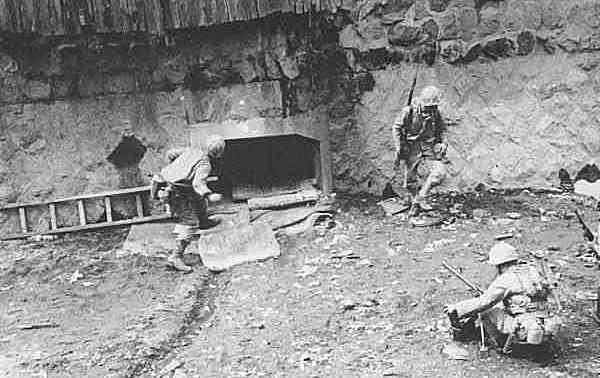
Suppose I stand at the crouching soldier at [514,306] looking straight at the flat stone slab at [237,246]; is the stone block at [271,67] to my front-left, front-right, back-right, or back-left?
front-right

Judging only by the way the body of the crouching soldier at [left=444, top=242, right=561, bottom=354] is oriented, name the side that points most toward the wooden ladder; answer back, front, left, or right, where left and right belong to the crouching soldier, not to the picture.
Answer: front

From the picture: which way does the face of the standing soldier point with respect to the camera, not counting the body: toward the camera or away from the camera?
toward the camera

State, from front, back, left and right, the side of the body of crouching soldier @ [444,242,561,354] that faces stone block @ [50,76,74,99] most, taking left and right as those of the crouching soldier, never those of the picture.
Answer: front

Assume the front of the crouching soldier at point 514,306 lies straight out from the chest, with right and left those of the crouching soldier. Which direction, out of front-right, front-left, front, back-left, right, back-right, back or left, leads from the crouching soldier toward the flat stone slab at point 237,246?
front

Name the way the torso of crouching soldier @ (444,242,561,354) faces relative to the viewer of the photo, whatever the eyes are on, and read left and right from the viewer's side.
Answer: facing away from the viewer and to the left of the viewer

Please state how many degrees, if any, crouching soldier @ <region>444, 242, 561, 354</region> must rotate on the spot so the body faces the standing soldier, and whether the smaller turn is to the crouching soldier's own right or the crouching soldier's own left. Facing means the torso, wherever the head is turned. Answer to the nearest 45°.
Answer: approximately 45° to the crouching soldier's own right

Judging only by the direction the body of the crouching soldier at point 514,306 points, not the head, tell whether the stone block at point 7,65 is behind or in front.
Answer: in front

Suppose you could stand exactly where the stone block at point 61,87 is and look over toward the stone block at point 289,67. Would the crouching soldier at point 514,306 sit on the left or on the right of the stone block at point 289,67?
right

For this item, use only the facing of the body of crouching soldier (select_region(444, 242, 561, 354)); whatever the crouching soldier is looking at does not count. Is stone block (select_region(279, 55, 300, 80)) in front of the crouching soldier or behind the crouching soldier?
in front
